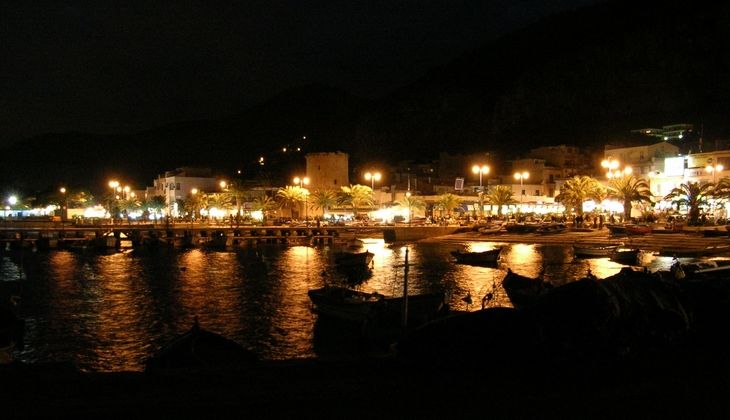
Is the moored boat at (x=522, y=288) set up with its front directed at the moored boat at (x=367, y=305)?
yes

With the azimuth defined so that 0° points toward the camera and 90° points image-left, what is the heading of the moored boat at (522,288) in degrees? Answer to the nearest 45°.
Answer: approximately 45°

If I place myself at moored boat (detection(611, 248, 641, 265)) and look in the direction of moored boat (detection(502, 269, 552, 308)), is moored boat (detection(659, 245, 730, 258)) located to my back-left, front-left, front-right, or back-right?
back-left
